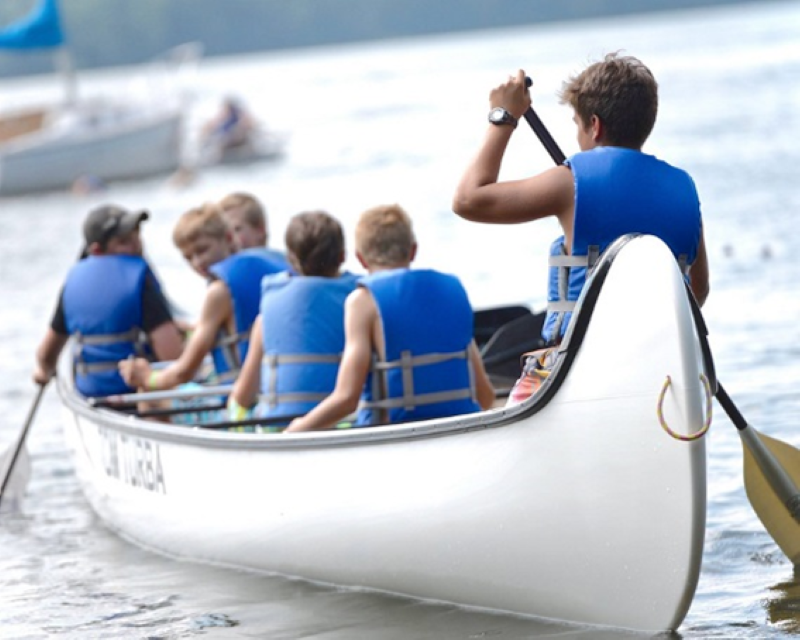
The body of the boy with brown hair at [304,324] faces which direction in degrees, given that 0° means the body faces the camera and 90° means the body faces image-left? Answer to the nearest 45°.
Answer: approximately 180°

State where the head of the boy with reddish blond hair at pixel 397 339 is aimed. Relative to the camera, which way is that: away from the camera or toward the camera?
away from the camera

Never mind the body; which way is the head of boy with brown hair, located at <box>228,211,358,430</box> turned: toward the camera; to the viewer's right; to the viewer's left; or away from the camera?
away from the camera

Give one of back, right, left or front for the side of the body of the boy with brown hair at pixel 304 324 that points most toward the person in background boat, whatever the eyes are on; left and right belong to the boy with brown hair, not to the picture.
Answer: front

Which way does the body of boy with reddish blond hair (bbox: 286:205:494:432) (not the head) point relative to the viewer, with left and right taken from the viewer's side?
facing away from the viewer and to the left of the viewer

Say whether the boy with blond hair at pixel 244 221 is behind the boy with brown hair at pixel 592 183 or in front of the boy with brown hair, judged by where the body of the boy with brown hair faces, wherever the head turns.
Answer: in front

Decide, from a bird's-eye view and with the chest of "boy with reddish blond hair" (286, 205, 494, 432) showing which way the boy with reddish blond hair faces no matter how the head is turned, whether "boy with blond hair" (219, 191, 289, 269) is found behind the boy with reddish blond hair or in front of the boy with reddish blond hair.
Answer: in front

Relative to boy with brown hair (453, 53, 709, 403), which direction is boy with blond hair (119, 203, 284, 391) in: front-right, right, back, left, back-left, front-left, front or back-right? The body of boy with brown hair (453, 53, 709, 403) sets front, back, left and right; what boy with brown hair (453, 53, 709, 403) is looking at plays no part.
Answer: front

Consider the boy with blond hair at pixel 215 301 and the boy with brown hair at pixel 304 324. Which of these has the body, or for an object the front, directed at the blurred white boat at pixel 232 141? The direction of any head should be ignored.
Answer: the boy with brown hair at pixel 304 324
